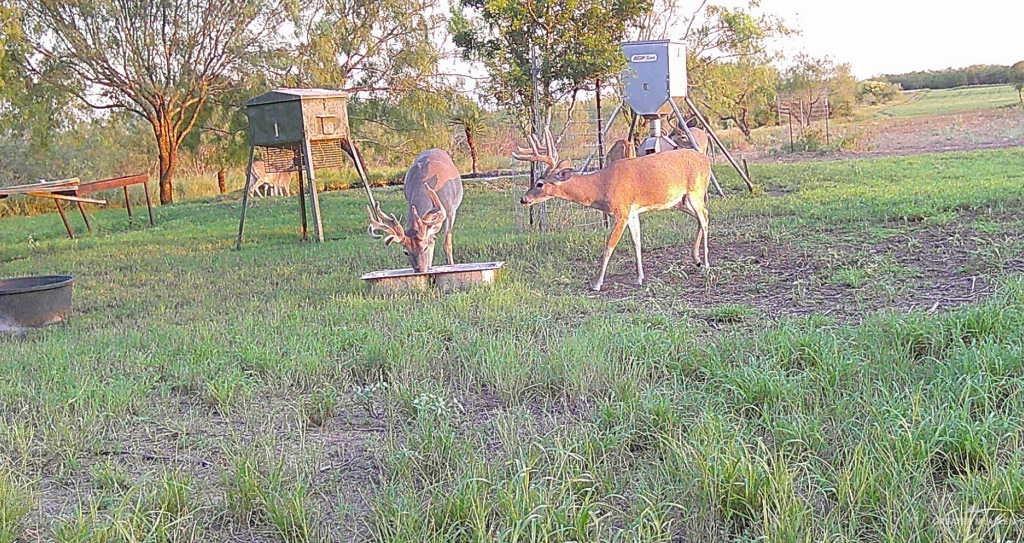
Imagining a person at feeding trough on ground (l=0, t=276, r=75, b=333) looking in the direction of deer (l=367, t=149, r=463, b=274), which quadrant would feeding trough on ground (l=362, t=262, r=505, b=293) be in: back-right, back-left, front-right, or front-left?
front-right

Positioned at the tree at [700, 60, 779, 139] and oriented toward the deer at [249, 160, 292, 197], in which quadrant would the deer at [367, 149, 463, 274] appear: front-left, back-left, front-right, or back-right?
front-left

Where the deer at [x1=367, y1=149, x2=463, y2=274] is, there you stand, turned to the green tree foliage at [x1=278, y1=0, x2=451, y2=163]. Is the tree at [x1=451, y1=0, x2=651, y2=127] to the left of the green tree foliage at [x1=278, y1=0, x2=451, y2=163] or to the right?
right

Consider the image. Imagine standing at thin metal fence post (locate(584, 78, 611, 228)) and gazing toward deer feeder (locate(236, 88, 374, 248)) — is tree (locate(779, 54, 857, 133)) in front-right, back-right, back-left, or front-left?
back-right

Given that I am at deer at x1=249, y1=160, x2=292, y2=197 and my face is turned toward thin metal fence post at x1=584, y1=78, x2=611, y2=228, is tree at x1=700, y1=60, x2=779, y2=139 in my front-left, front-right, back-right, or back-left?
front-left

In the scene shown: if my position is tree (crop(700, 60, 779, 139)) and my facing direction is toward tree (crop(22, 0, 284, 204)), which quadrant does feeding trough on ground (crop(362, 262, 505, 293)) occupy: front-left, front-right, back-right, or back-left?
front-left

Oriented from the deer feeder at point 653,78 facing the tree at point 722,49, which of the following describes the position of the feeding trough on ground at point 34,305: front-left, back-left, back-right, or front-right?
back-left
